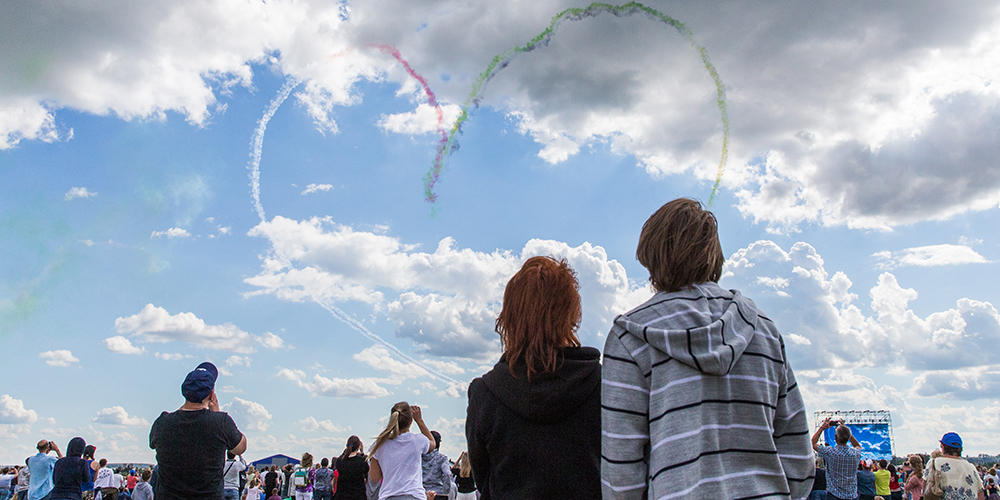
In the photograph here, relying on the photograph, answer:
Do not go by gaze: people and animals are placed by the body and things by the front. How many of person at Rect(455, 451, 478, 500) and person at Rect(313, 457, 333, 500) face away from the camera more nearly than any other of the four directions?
2

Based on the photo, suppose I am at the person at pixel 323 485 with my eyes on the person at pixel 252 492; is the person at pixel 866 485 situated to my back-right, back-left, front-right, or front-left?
back-right

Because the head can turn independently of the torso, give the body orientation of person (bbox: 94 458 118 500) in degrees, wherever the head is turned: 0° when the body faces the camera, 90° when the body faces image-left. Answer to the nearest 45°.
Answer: approximately 180°

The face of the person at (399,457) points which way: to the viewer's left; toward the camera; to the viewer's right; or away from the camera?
away from the camera

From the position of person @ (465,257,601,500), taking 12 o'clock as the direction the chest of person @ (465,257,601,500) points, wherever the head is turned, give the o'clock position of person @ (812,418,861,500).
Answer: person @ (812,418,861,500) is roughly at 1 o'clock from person @ (465,257,601,500).

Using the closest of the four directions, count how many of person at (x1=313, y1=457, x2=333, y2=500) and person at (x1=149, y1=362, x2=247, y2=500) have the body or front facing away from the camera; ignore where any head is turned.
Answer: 2

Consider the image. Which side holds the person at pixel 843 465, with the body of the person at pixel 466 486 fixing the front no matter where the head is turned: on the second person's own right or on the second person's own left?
on the second person's own right

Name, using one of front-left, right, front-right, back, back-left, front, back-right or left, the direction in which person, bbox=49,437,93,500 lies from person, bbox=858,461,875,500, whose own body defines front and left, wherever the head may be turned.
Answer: back-left

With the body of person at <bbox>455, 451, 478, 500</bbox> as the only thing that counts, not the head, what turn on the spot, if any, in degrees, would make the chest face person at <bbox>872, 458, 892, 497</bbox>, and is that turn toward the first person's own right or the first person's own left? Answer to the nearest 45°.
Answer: approximately 90° to the first person's own right

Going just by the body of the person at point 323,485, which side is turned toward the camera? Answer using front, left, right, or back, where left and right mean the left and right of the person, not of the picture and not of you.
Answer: back

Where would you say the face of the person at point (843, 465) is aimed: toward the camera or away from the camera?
away from the camera

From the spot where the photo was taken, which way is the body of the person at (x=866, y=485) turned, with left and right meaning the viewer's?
facing away from the viewer

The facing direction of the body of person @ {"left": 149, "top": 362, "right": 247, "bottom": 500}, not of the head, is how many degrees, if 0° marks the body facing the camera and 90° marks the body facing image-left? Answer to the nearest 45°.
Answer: approximately 180°

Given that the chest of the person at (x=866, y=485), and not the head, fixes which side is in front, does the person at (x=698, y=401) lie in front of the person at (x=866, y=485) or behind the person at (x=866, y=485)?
behind

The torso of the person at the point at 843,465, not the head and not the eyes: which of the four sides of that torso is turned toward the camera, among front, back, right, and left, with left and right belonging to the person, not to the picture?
back
